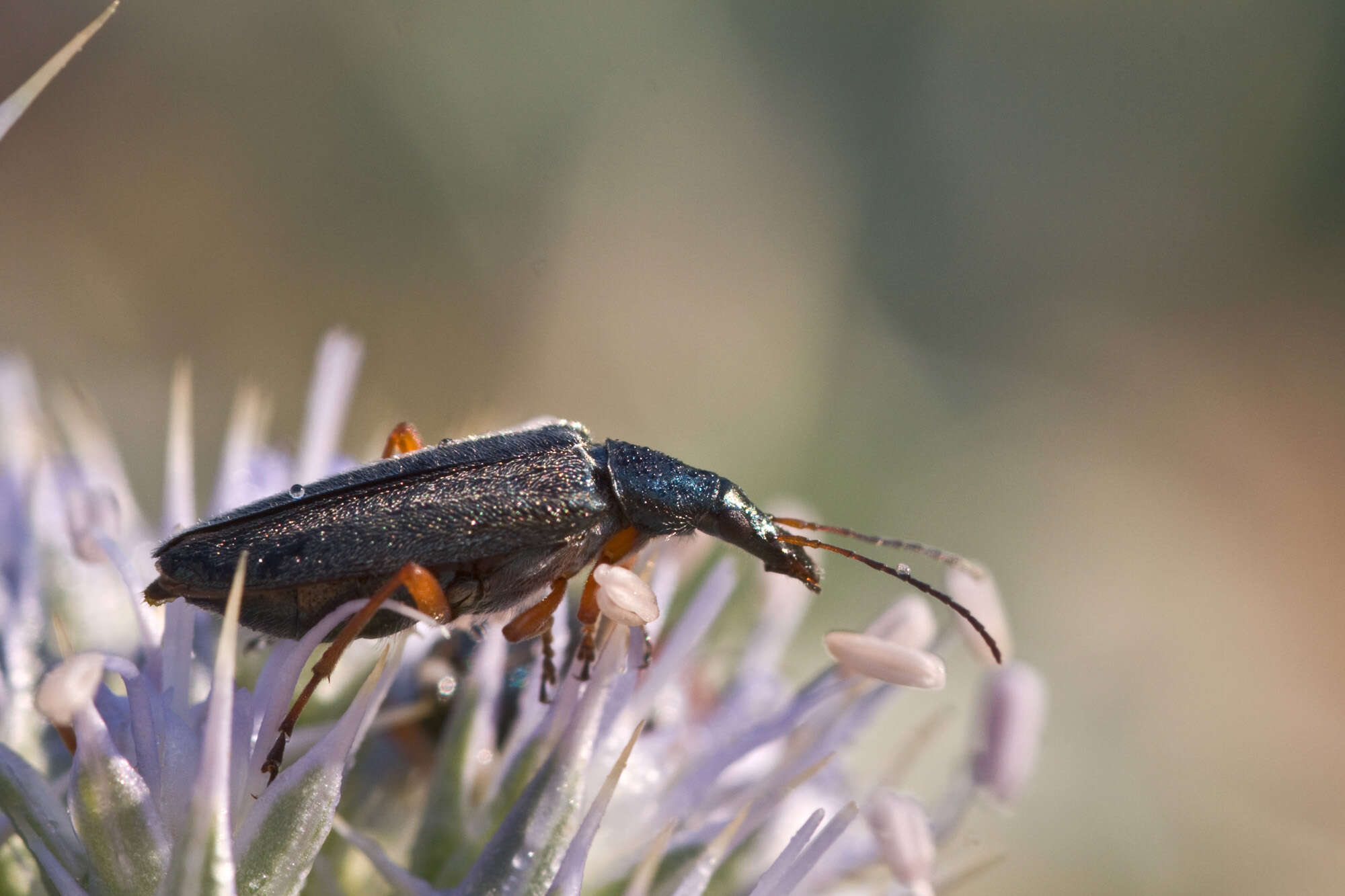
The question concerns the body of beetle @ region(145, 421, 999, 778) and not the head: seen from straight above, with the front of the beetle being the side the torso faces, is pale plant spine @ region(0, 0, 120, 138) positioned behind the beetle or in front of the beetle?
behind

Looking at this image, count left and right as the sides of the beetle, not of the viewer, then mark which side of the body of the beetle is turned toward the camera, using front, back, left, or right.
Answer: right
